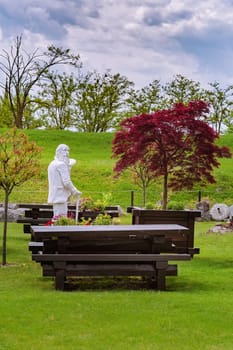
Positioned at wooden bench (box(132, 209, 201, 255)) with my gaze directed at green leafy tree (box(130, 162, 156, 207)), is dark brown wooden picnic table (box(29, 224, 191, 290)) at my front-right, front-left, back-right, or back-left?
back-left

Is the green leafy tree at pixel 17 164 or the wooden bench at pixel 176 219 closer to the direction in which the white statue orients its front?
the wooden bench

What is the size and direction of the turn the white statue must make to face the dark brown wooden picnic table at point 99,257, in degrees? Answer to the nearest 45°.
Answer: approximately 45° to its right

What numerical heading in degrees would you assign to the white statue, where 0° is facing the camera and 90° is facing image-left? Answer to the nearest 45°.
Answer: approximately 315°

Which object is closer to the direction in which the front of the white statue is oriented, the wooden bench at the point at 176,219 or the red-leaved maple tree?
the wooden bench

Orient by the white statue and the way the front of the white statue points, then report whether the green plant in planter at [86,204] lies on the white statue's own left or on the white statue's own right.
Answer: on the white statue's own left

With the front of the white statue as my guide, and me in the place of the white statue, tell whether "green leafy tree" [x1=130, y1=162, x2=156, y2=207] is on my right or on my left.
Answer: on my left

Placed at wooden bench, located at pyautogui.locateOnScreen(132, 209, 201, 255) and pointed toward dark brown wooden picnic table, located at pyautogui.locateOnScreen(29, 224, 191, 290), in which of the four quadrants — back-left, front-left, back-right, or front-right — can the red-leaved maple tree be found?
back-right
